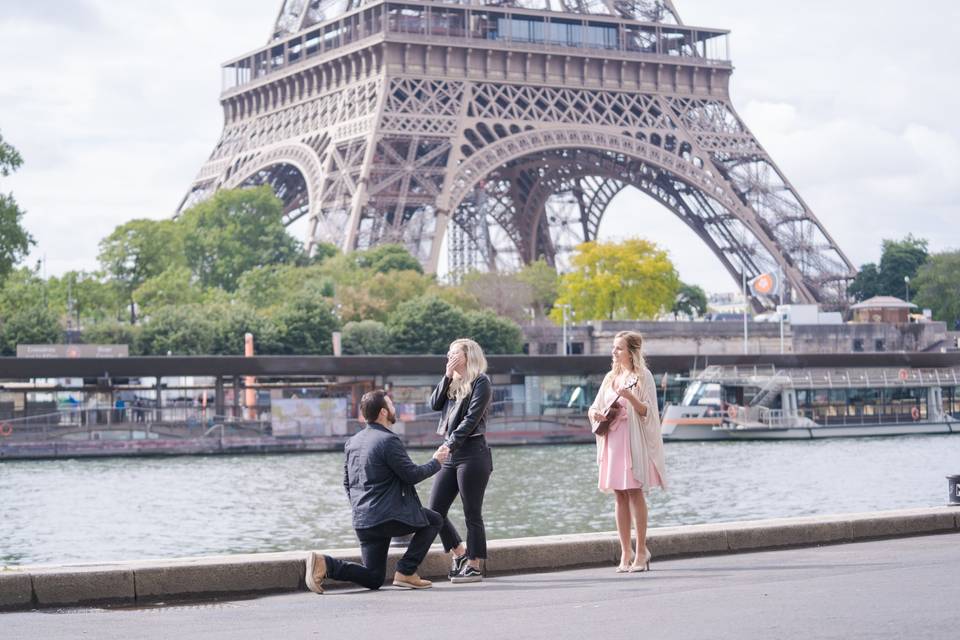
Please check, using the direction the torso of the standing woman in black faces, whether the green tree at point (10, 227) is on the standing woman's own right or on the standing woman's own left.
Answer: on the standing woman's own right

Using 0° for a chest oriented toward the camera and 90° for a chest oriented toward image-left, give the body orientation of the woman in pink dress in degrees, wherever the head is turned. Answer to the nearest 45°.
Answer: approximately 45°

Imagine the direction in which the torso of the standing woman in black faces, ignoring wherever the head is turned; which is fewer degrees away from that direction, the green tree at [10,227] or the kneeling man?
the kneeling man

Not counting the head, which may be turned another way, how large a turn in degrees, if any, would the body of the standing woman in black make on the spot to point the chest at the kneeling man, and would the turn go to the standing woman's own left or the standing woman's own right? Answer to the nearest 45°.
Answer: approximately 45° to the standing woman's own right

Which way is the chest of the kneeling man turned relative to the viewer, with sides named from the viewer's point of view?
facing away from the viewer and to the right of the viewer

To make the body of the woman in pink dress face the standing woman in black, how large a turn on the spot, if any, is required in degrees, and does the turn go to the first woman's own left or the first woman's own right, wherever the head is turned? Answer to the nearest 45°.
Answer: approximately 45° to the first woman's own right

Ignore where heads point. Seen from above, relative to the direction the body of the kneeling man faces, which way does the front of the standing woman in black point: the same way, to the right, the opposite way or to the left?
the opposite way

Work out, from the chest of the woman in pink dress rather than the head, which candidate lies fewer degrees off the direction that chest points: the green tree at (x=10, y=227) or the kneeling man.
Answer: the kneeling man

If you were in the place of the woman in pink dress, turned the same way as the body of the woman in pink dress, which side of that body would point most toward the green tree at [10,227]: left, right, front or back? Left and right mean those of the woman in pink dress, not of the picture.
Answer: right

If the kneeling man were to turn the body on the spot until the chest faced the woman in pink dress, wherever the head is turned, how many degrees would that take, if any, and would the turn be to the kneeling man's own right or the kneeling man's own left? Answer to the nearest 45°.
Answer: approximately 45° to the kneeling man's own right

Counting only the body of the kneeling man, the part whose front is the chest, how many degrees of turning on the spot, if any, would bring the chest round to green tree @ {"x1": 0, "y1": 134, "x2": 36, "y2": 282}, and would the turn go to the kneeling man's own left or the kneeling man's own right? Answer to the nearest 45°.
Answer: approximately 45° to the kneeling man's own left

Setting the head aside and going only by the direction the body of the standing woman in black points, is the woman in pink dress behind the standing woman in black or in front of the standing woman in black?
behind

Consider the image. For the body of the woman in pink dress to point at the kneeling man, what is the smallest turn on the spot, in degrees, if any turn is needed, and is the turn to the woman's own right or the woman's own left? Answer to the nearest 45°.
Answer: approximately 45° to the woman's own right

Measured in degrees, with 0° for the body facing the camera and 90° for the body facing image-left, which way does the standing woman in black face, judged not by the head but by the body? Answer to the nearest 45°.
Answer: approximately 45°
